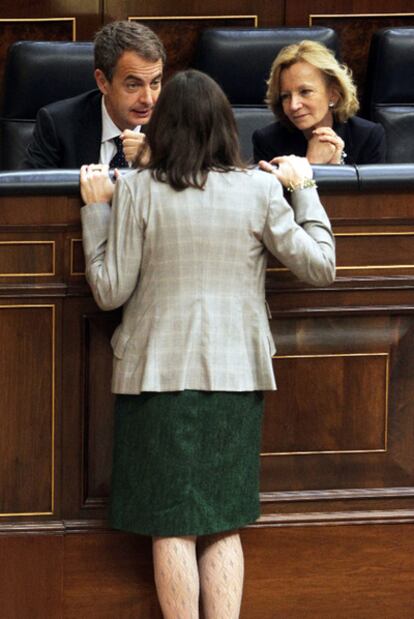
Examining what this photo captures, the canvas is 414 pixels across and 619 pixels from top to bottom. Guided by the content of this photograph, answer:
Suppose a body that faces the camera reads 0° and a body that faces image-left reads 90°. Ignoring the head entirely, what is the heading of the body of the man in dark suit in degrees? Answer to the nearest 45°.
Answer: approximately 315°
